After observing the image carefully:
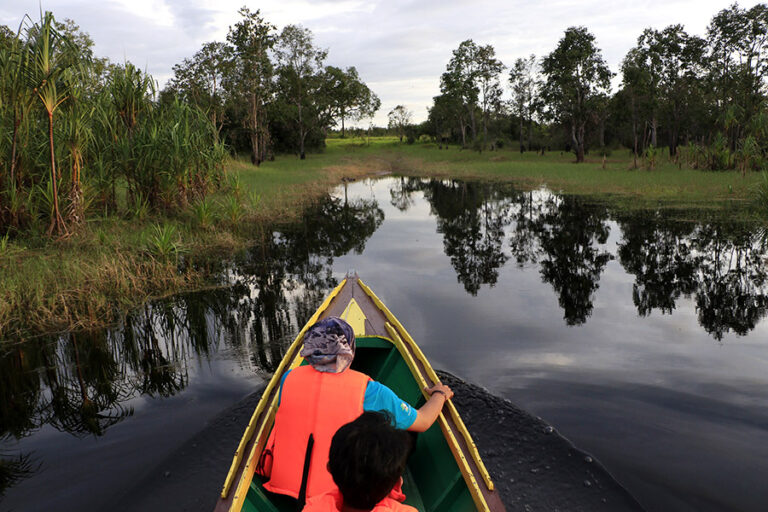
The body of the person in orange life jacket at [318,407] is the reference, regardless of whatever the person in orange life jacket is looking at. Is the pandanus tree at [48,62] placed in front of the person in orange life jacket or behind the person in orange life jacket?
in front

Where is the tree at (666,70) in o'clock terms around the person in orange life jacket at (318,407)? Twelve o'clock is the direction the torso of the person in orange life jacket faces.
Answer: The tree is roughly at 1 o'clock from the person in orange life jacket.

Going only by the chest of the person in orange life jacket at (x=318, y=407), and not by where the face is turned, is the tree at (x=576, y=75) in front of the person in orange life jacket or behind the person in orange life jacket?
in front

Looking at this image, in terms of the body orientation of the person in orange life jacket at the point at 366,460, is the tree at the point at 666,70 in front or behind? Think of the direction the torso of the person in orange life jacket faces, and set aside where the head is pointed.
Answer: in front

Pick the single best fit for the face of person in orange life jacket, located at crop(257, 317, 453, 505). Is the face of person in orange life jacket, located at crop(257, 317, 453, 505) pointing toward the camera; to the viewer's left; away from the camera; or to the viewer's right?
away from the camera

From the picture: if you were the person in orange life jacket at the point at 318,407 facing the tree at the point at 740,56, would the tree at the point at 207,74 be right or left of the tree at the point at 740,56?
left

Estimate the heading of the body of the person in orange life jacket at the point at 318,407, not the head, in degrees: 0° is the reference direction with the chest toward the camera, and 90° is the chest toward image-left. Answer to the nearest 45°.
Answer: approximately 180°

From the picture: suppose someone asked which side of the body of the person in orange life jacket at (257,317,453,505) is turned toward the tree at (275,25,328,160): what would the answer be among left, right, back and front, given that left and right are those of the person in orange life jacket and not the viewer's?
front

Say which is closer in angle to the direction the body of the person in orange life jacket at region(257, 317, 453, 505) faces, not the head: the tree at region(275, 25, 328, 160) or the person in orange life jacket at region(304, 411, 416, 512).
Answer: the tree

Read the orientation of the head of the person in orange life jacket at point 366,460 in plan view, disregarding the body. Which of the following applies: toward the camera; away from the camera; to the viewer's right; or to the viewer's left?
away from the camera

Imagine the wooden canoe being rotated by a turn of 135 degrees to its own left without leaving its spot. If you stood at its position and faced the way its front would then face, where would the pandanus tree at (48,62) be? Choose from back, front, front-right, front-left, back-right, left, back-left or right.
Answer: right

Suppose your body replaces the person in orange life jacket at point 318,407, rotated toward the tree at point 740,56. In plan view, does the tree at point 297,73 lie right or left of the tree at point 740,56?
left

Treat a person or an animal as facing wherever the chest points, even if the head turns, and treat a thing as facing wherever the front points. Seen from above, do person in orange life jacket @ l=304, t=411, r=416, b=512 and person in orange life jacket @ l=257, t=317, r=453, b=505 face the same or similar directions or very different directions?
same or similar directions

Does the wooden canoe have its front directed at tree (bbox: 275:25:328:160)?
yes

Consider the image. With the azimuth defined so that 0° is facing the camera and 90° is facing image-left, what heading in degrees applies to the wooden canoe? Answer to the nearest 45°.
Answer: approximately 180°

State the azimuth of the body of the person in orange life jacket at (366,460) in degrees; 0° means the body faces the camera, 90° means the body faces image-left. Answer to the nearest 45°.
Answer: approximately 180°

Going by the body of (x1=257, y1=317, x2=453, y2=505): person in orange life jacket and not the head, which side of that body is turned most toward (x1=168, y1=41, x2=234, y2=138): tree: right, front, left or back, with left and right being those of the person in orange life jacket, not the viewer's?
front
